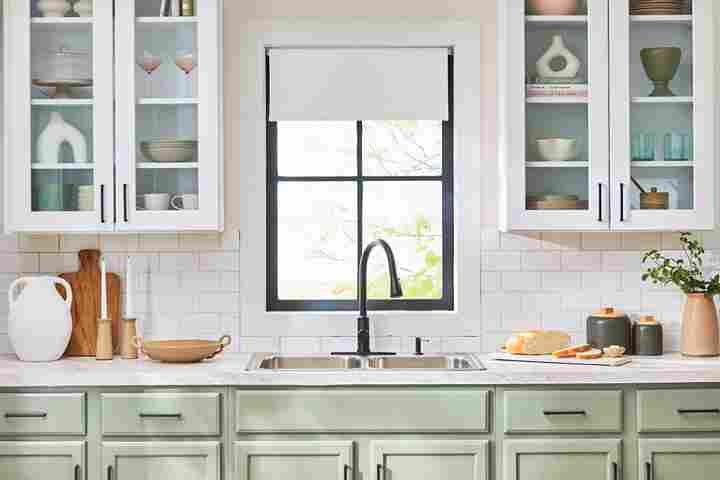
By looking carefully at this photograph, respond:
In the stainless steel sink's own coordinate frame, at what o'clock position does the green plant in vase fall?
The green plant in vase is roughly at 9 o'clock from the stainless steel sink.

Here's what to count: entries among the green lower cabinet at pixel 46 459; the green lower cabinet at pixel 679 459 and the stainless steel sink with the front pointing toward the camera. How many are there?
3

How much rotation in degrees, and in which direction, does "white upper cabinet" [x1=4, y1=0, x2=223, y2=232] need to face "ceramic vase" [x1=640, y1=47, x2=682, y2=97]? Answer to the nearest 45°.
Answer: approximately 90° to its left

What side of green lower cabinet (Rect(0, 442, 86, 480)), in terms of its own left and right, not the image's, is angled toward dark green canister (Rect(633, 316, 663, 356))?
left

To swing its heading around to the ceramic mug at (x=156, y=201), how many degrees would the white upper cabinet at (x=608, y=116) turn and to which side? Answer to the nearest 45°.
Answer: approximately 90° to its right

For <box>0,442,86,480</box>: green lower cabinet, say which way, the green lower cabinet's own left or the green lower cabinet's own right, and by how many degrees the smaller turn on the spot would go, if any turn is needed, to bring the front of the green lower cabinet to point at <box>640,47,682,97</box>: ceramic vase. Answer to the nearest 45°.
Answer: approximately 90° to the green lower cabinet's own left

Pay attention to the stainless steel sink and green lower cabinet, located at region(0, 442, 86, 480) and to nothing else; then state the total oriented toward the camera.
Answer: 2
